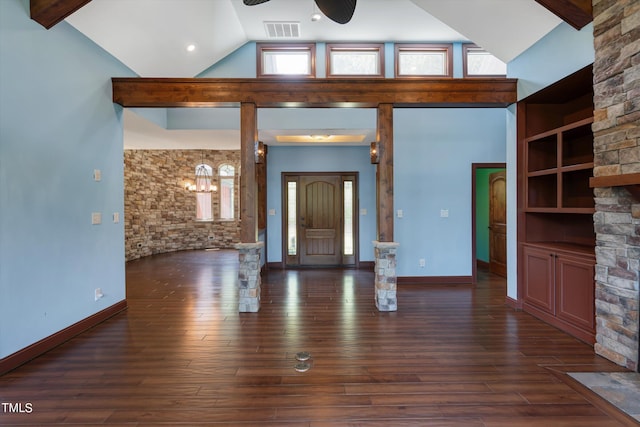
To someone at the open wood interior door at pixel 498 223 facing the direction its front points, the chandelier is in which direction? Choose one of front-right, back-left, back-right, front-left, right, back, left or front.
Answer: front-right

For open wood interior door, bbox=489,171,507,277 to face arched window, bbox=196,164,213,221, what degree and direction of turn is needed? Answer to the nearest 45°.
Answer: approximately 45° to its right

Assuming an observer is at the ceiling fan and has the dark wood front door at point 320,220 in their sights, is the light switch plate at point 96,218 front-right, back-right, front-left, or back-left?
front-left

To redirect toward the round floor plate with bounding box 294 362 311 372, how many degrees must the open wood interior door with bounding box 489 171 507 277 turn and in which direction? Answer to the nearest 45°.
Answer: approximately 45° to its left

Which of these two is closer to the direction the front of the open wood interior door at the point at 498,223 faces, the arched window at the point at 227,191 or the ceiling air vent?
the ceiling air vent

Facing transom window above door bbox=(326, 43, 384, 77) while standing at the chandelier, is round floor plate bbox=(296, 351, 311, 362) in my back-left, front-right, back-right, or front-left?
front-right

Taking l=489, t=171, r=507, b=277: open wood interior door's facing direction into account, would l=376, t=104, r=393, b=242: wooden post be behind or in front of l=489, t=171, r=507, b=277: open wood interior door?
in front

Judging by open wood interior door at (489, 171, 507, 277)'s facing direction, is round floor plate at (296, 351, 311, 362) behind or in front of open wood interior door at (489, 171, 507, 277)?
in front

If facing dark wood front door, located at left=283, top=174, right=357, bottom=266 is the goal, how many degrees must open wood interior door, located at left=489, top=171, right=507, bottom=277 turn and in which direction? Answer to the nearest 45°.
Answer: approximately 45° to its right

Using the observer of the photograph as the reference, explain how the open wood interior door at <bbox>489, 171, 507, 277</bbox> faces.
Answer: facing the viewer and to the left of the viewer
